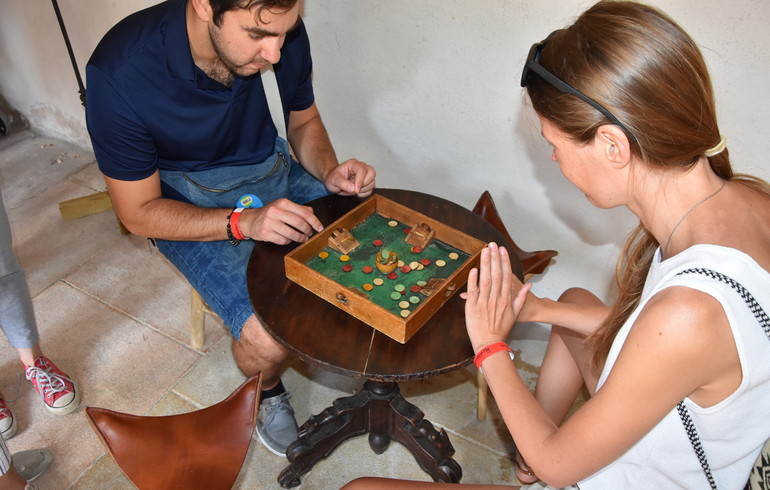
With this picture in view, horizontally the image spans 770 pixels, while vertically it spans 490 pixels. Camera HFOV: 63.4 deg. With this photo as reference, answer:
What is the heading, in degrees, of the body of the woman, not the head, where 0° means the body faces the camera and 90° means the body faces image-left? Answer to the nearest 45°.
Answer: approximately 135°

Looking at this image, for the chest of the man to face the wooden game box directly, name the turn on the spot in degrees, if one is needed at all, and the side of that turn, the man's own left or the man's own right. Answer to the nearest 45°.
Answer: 0° — they already face it

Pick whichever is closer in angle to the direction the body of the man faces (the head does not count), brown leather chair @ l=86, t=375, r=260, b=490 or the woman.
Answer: the woman

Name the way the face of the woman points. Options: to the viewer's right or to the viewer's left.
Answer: to the viewer's left

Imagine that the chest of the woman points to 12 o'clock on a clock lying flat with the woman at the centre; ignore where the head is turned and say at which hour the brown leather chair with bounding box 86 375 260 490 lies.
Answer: The brown leather chair is roughly at 10 o'clock from the woman.

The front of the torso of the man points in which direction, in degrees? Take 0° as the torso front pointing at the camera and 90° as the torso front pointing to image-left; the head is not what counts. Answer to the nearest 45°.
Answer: approximately 315°
